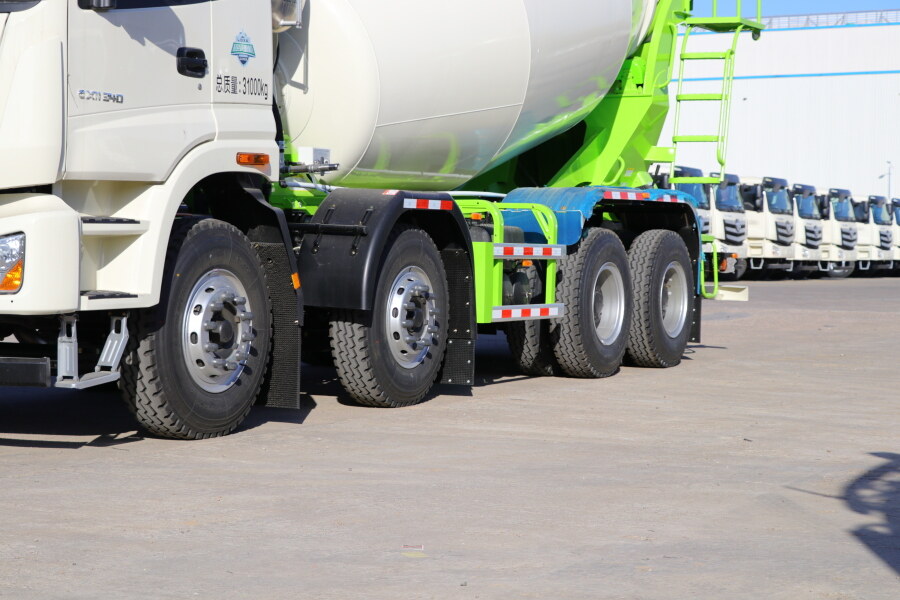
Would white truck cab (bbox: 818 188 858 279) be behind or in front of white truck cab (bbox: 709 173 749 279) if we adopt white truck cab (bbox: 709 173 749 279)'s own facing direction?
behind

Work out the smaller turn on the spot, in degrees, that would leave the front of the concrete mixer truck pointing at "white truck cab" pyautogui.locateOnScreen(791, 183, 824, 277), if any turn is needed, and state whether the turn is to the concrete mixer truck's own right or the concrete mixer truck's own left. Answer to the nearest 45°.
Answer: approximately 180°

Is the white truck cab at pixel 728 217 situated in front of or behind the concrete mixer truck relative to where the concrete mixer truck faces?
behind

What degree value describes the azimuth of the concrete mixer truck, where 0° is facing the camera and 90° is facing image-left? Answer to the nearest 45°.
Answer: approximately 45°
